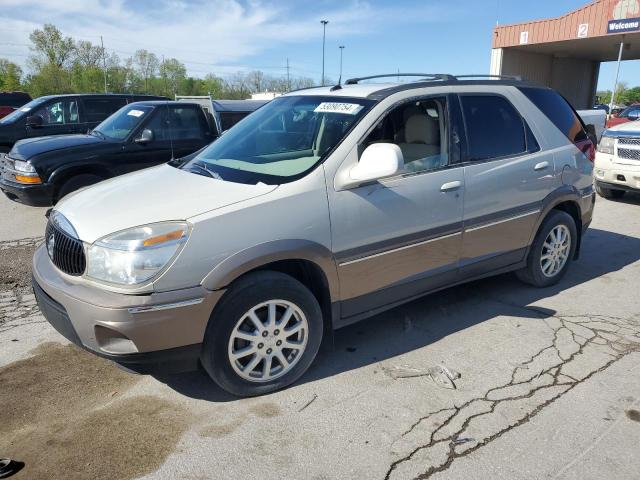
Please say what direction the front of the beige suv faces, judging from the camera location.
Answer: facing the viewer and to the left of the viewer

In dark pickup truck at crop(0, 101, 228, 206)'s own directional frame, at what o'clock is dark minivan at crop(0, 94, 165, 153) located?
dark minivan at crop(0, 94, 165, 153) is roughly at 4 o'clock from dark pickup truck at crop(0, 101, 228, 206).

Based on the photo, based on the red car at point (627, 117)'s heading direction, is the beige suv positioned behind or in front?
in front

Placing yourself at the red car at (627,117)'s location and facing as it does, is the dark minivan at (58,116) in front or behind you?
in front

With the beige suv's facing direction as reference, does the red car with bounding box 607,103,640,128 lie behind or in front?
behind

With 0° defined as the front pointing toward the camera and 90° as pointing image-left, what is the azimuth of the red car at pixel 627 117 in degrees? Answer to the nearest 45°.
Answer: approximately 45°

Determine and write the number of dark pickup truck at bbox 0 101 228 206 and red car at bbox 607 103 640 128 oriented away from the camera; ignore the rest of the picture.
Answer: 0

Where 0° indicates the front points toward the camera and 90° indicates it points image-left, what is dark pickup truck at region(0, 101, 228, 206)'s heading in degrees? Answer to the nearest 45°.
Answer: approximately 45°

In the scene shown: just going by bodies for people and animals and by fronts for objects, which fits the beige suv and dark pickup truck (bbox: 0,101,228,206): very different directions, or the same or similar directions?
same or similar directions

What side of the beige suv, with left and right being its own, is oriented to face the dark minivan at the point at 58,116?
right

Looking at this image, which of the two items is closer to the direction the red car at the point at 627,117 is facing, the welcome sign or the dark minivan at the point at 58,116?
the dark minivan

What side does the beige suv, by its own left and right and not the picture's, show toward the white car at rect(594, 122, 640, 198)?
back

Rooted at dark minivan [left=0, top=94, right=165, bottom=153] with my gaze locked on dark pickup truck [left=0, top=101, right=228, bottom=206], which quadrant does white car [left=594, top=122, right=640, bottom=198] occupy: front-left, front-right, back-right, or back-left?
front-left

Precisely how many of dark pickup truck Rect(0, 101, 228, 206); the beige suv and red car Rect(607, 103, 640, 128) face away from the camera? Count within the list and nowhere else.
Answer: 0

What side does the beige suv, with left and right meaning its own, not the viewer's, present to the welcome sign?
back
